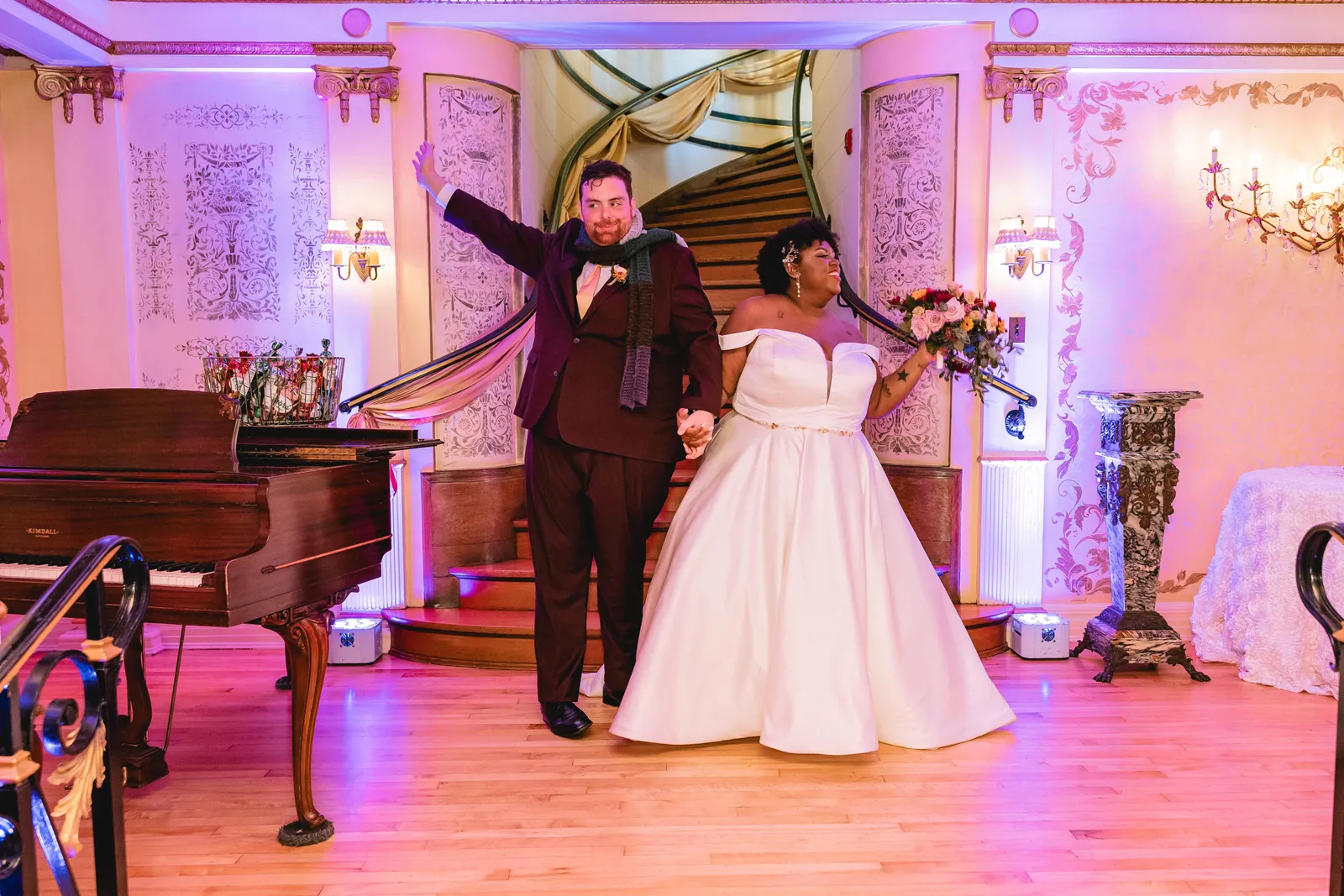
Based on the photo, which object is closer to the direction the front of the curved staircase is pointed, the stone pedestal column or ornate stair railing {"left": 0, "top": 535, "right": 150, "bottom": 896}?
the ornate stair railing

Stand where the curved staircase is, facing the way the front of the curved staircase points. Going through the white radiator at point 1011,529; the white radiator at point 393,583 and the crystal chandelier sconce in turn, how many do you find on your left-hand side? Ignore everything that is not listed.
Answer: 2

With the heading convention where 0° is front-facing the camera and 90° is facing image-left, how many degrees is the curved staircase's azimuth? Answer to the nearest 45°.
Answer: approximately 0°

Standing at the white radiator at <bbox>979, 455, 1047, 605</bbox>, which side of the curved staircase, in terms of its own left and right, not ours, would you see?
left

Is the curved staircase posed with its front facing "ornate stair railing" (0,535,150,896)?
yes

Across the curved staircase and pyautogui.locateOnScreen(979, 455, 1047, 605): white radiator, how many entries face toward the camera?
2

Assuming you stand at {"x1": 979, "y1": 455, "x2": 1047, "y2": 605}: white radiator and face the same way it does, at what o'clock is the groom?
The groom is roughly at 1 o'clock from the white radiator.

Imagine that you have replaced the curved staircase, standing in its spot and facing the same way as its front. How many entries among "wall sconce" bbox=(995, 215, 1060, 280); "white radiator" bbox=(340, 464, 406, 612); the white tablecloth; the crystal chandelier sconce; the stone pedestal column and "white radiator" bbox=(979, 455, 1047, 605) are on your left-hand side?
5

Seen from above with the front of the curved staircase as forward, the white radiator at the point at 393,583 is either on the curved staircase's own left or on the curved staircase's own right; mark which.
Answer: on the curved staircase's own right

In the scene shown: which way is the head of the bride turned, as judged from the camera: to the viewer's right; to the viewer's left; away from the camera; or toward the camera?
to the viewer's right

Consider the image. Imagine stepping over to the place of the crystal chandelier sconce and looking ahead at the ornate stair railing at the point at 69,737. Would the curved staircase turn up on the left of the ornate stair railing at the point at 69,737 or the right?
right
